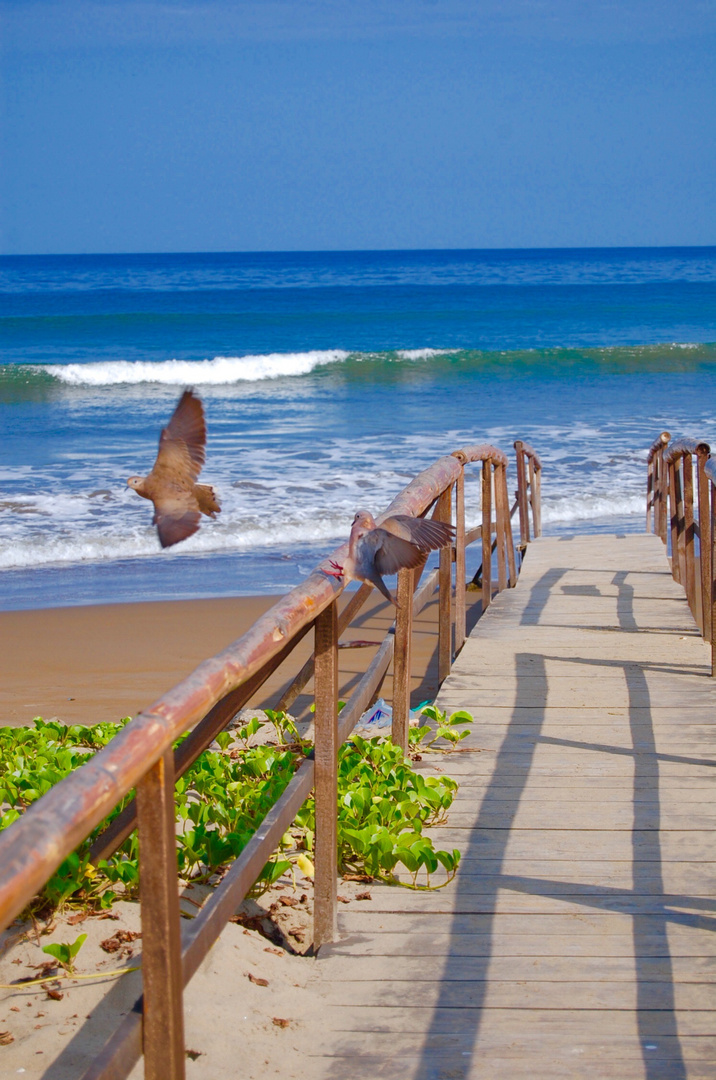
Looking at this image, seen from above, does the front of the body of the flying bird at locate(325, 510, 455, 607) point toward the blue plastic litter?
no

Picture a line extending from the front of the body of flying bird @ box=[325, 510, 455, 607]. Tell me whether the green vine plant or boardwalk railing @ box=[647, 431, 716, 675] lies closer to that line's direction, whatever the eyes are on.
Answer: the green vine plant

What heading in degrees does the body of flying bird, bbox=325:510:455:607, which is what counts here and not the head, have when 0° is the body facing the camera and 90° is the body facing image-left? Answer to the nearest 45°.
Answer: approximately 90°

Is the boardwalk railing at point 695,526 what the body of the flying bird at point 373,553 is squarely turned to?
no

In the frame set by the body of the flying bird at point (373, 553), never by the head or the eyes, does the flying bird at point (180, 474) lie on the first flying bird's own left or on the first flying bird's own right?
on the first flying bird's own right
